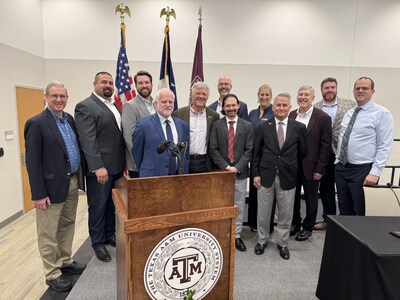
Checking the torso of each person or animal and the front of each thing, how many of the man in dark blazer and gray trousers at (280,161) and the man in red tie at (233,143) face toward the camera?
2

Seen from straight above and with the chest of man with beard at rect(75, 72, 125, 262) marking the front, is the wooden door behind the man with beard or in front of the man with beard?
behind

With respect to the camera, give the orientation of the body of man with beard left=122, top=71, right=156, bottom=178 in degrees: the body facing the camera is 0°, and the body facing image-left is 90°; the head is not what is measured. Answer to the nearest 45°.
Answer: approximately 315°

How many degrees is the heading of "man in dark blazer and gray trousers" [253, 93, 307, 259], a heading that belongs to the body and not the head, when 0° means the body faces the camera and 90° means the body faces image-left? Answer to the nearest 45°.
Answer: approximately 0°

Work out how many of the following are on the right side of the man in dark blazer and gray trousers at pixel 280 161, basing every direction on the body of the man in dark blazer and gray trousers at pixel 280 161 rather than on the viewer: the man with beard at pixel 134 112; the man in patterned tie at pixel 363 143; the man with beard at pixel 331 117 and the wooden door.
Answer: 2

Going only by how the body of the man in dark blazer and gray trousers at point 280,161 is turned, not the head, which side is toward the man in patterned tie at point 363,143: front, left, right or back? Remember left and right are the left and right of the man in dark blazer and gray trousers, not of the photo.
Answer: left
